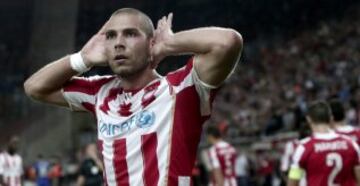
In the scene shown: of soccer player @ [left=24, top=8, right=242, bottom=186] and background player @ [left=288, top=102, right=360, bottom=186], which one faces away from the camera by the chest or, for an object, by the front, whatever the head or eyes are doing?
the background player

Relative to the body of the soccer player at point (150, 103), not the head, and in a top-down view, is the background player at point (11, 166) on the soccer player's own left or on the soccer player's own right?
on the soccer player's own right

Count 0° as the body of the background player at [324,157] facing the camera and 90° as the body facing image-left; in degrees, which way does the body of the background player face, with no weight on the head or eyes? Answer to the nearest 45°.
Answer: approximately 180°

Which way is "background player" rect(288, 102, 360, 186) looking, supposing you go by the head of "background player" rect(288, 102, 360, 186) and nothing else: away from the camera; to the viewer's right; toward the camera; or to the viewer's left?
away from the camera

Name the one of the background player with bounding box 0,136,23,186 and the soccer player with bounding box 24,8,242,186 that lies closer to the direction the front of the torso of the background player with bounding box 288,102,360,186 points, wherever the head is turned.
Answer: the background player

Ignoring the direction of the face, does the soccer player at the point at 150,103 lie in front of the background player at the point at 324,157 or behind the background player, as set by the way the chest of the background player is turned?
behind

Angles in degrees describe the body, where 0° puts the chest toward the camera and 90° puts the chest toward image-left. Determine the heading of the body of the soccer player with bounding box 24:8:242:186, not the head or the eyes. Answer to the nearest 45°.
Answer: approximately 45°
